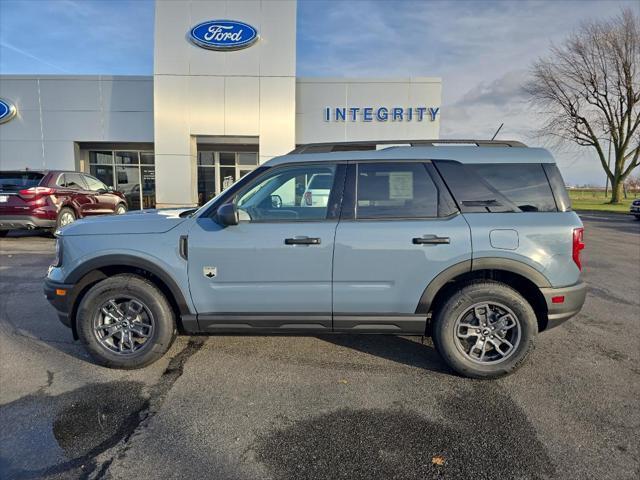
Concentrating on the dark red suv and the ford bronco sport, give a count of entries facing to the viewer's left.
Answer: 1

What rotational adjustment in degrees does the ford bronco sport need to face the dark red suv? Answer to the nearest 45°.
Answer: approximately 45° to its right

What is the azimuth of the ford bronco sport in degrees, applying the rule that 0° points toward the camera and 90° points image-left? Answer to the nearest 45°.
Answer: approximately 90°

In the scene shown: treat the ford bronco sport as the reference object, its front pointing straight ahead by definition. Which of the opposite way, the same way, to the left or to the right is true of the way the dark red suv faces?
to the right

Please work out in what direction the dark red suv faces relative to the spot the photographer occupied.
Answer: facing away from the viewer and to the right of the viewer

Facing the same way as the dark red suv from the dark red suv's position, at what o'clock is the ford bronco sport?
The ford bronco sport is roughly at 4 o'clock from the dark red suv.
